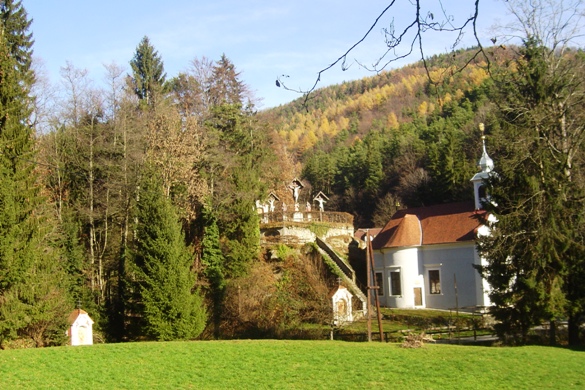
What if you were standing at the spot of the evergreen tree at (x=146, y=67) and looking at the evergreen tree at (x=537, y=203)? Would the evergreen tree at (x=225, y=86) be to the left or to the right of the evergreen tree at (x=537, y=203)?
left

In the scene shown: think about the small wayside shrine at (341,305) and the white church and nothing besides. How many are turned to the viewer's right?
1

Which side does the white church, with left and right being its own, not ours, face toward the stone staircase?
back

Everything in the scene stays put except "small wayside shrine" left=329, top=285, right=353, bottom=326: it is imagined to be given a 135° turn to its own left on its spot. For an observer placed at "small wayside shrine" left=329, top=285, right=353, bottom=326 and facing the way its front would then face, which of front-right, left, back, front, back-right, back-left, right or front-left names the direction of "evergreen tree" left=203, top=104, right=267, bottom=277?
left

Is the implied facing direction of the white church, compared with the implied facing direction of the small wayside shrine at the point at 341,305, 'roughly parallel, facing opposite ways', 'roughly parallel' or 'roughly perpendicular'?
roughly perpendicular

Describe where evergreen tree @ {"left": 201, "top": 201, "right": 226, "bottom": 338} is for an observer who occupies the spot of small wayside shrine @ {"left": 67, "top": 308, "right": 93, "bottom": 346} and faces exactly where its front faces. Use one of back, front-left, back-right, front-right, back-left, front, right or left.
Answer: left
